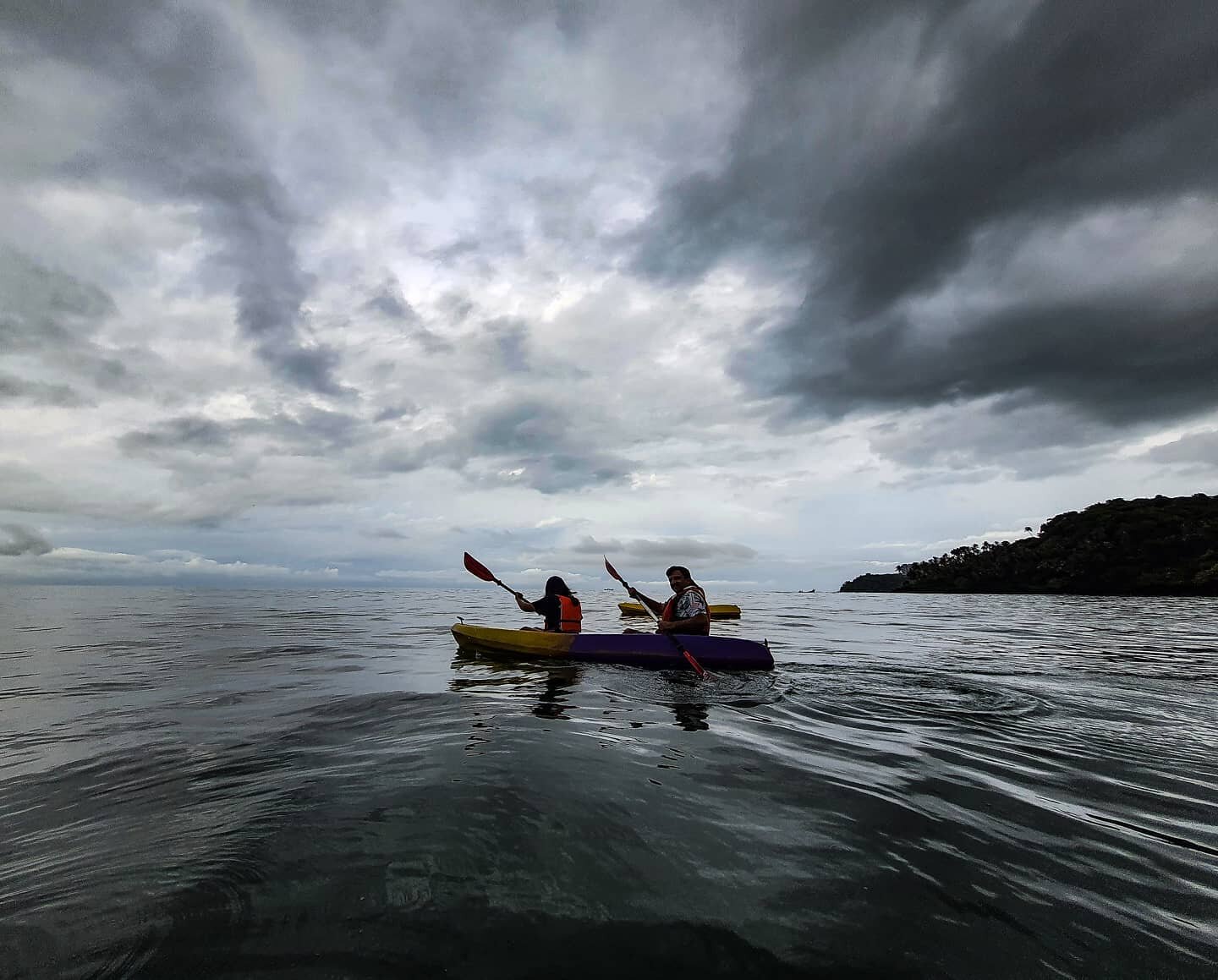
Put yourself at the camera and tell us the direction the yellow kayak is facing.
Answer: facing to the left of the viewer

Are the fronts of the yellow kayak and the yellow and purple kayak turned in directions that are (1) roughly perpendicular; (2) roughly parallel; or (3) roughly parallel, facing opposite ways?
roughly parallel

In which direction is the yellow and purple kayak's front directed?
to the viewer's left

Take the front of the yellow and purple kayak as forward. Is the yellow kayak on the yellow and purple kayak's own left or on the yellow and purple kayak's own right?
on the yellow and purple kayak's own right

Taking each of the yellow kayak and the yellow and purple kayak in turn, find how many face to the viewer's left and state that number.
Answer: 2

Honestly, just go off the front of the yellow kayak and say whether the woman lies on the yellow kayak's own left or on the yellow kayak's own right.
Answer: on the yellow kayak's own left

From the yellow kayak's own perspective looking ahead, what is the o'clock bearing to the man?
The man is roughly at 9 o'clock from the yellow kayak.
